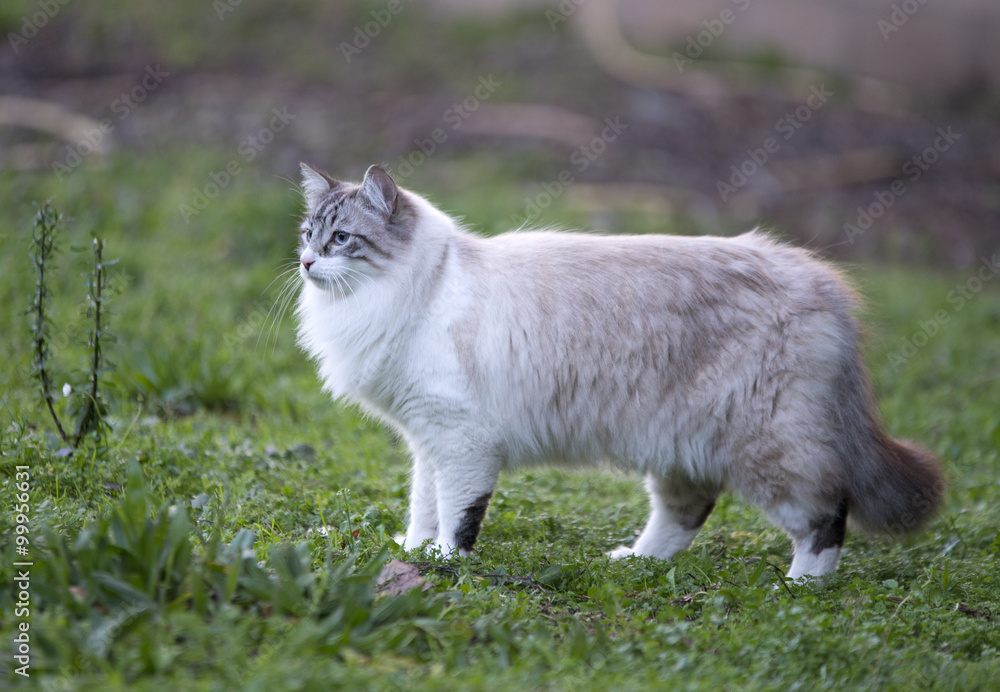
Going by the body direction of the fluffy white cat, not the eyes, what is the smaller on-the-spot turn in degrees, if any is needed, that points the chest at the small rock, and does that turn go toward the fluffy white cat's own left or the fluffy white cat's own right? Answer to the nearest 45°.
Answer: approximately 45° to the fluffy white cat's own left

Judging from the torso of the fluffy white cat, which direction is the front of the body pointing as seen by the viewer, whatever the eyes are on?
to the viewer's left
